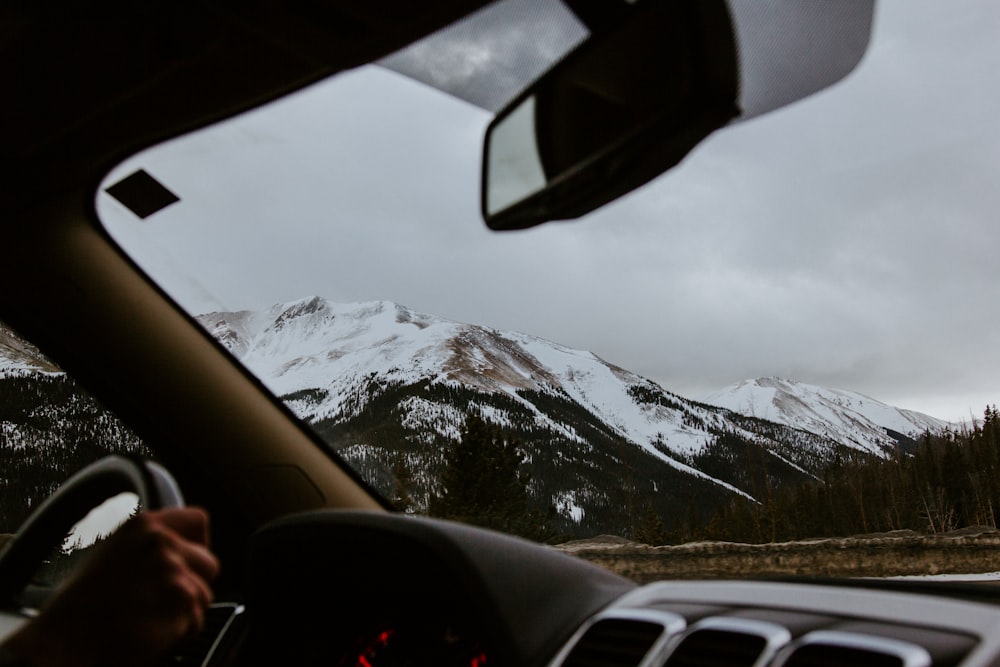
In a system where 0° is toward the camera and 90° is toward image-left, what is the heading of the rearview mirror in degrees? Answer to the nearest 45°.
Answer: approximately 45°

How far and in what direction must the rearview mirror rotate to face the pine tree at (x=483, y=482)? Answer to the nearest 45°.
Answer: approximately 135° to its right

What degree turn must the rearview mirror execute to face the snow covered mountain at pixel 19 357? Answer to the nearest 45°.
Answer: approximately 90° to its right
